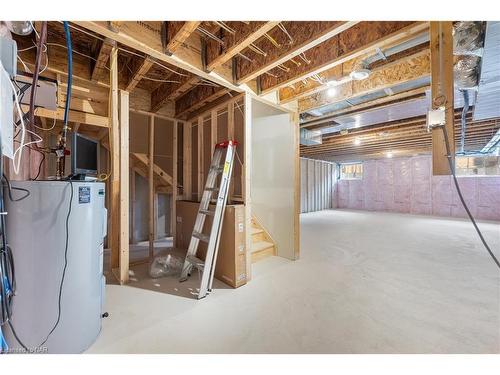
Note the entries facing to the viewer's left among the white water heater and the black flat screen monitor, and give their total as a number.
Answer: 0

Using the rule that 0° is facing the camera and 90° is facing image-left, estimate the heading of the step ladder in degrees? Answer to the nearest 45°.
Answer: approximately 45°

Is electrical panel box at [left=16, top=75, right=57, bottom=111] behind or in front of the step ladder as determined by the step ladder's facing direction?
in front

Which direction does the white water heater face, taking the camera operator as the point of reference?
facing the viewer and to the right of the viewer

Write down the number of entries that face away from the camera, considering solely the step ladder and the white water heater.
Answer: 0

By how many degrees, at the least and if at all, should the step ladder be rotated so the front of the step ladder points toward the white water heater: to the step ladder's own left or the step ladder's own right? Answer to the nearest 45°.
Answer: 0° — it already faces it

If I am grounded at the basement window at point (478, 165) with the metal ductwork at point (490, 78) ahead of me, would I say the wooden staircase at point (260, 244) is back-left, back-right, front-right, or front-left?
front-right

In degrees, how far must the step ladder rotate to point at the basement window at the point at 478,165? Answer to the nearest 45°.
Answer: approximately 135° to its left

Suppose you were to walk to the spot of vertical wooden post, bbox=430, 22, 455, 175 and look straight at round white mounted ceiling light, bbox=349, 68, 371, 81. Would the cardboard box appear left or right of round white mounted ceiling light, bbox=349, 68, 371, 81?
left

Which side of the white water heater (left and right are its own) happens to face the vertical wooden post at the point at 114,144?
left

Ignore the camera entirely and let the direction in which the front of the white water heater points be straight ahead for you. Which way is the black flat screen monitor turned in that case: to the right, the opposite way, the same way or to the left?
the same way

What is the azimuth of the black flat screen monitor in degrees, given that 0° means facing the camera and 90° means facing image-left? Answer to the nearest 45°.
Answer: approximately 315°
